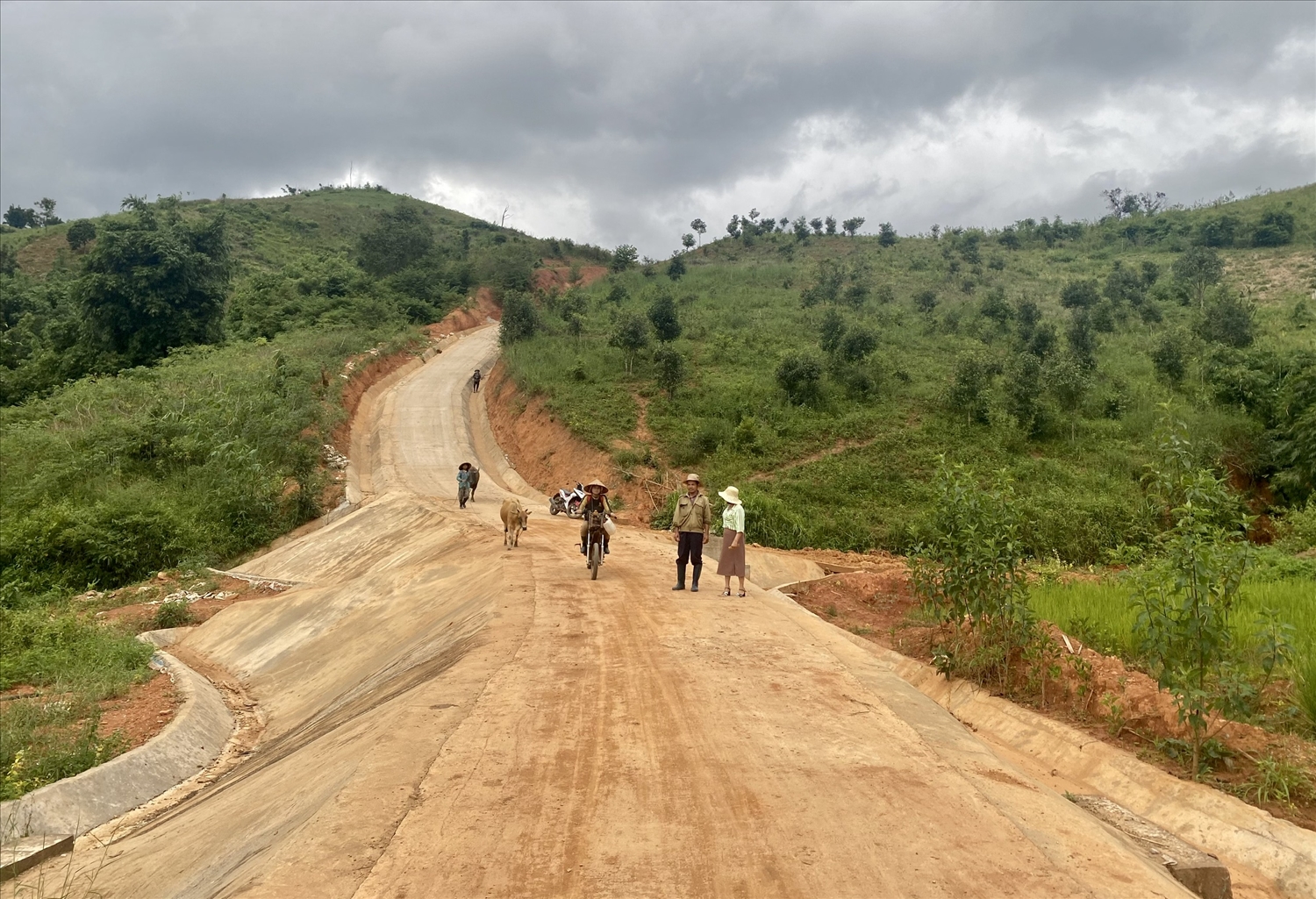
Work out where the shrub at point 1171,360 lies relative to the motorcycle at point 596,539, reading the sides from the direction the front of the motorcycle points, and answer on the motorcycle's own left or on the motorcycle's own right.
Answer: on the motorcycle's own left

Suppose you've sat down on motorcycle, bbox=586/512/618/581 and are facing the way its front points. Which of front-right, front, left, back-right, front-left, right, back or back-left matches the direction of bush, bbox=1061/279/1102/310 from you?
back-left

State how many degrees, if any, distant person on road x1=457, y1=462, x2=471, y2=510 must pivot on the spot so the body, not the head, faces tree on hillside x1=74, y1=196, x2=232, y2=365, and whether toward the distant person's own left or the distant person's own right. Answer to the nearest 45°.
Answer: approximately 135° to the distant person's own right

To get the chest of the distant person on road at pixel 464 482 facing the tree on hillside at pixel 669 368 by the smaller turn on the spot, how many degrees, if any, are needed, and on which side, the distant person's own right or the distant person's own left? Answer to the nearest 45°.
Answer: approximately 135° to the distant person's own left

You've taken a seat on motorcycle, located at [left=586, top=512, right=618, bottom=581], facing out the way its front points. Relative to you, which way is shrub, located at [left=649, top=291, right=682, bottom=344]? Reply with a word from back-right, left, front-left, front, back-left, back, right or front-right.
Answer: back

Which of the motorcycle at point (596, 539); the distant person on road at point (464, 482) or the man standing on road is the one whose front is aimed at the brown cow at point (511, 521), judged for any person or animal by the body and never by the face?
the distant person on road

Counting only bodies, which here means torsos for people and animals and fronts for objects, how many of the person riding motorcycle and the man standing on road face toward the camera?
2

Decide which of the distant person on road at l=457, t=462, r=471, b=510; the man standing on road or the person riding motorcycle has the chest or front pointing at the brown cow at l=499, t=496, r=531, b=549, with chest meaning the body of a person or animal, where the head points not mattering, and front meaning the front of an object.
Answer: the distant person on road
